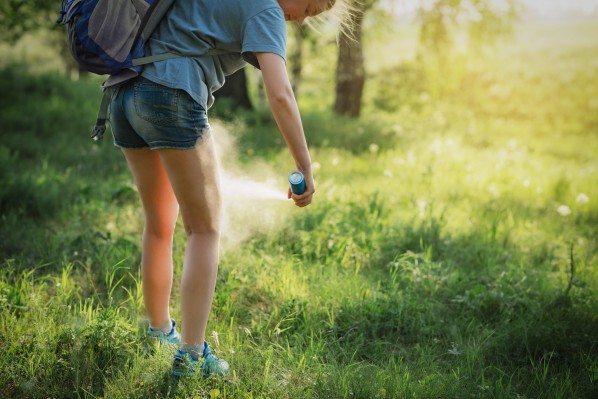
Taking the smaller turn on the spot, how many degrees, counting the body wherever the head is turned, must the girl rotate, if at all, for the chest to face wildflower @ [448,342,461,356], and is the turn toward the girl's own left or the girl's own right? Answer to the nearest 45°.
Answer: approximately 45° to the girl's own right

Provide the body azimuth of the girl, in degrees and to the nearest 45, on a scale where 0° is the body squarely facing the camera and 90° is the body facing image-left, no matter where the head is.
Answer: approximately 225°
